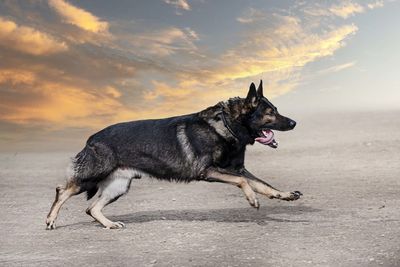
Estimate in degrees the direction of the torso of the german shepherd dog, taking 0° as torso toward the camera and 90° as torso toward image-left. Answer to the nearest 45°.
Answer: approximately 270°
